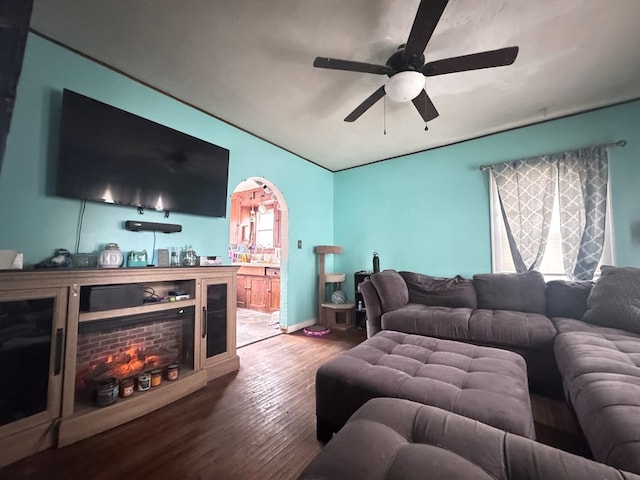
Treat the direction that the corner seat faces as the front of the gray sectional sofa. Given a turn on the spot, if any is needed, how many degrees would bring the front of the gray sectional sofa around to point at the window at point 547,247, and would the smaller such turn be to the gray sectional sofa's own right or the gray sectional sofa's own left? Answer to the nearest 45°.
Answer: approximately 135° to the gray sectional sofa's own right

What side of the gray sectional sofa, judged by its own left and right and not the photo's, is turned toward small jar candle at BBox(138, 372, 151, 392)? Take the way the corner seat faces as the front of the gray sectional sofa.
front

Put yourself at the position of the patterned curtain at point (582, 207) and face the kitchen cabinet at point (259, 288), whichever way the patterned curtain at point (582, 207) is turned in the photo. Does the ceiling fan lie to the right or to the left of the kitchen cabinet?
left

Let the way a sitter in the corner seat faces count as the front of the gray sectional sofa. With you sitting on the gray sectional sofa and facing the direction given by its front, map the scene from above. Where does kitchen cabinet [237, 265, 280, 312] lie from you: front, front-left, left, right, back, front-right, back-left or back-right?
front-right

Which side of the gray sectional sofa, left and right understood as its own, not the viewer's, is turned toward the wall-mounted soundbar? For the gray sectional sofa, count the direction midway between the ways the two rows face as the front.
front

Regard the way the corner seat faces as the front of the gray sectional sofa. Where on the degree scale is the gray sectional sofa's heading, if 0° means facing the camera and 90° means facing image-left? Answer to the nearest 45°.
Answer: approximately 45°
